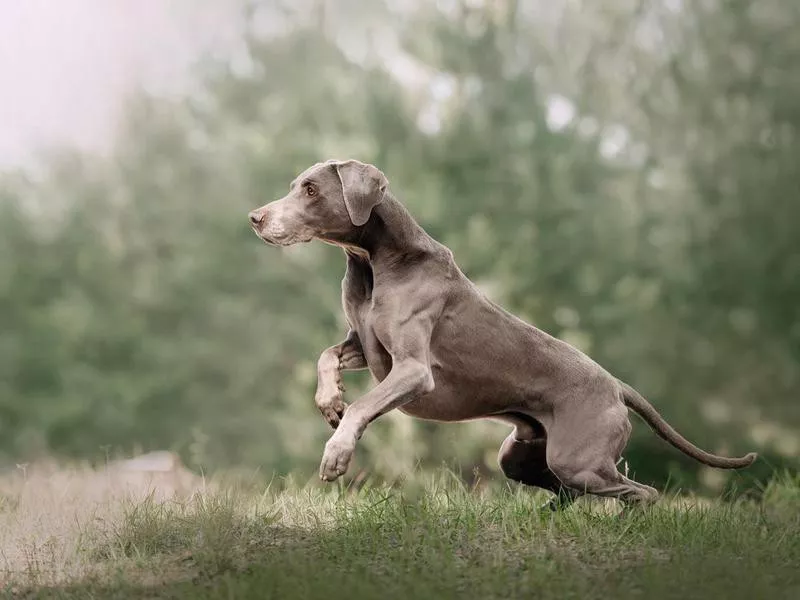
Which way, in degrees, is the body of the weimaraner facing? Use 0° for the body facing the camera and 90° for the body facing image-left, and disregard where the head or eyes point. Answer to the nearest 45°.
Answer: approximately 90°
